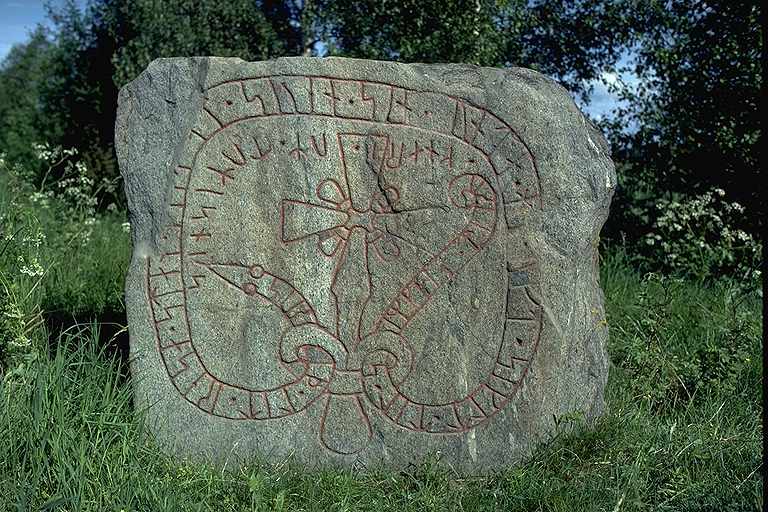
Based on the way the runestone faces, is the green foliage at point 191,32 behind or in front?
behind

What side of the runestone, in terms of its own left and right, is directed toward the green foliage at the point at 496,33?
back

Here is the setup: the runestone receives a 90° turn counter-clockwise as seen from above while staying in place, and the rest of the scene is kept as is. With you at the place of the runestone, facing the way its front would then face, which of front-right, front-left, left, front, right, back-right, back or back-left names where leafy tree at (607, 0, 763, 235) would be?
front-left

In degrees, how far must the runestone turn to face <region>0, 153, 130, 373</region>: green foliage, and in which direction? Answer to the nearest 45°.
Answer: approximately 135° to its right

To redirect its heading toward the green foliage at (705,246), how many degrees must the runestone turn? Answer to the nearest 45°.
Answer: approximately 135° to its left

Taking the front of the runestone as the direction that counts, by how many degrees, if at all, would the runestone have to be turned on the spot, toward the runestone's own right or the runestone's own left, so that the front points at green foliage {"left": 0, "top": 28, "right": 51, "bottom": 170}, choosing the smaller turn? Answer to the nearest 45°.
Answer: approximately 135° to the runestone's own right

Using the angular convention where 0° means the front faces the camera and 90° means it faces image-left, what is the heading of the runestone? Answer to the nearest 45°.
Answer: approximately 0°

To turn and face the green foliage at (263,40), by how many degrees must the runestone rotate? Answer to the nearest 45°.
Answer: approximately 180°
